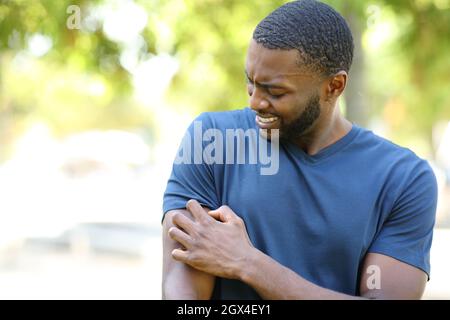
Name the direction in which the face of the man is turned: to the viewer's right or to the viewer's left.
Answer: to the viewer's left

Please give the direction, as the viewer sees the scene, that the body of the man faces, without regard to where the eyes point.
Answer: toward the camera
